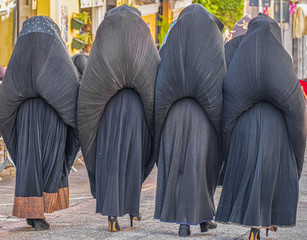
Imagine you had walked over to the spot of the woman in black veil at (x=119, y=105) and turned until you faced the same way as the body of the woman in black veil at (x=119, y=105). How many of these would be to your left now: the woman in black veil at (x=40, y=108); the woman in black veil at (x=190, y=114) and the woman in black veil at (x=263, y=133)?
1

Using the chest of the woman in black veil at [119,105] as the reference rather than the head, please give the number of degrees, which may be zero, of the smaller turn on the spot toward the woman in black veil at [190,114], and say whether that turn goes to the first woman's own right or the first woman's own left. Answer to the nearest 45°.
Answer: approximately 90° to the first woman's own right

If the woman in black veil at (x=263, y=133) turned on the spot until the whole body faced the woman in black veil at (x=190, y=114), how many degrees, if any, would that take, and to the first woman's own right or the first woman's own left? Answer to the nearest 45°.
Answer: approximately 90° to the first woman's own left

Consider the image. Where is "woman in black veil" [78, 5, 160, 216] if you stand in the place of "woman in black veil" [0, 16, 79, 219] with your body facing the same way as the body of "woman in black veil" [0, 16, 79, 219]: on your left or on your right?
on your right

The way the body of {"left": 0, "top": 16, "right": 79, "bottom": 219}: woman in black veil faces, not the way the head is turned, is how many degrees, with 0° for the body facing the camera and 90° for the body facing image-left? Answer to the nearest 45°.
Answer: approximately 180°

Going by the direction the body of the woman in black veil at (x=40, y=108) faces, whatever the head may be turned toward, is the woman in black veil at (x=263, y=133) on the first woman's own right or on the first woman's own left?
on the first woman's own right

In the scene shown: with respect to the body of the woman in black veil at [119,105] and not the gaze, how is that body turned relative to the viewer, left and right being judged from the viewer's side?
facing away from the viewer

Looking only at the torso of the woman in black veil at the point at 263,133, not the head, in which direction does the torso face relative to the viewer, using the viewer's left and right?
facing away from the viewer

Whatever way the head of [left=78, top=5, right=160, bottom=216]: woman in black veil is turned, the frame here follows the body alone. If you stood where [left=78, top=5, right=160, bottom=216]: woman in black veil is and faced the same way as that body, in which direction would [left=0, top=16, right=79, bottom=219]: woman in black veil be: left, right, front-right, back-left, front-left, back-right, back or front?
left

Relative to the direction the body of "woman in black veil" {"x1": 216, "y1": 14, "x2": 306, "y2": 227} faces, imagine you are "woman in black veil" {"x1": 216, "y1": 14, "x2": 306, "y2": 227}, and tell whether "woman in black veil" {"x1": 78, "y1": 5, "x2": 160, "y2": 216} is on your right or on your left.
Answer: on your left
